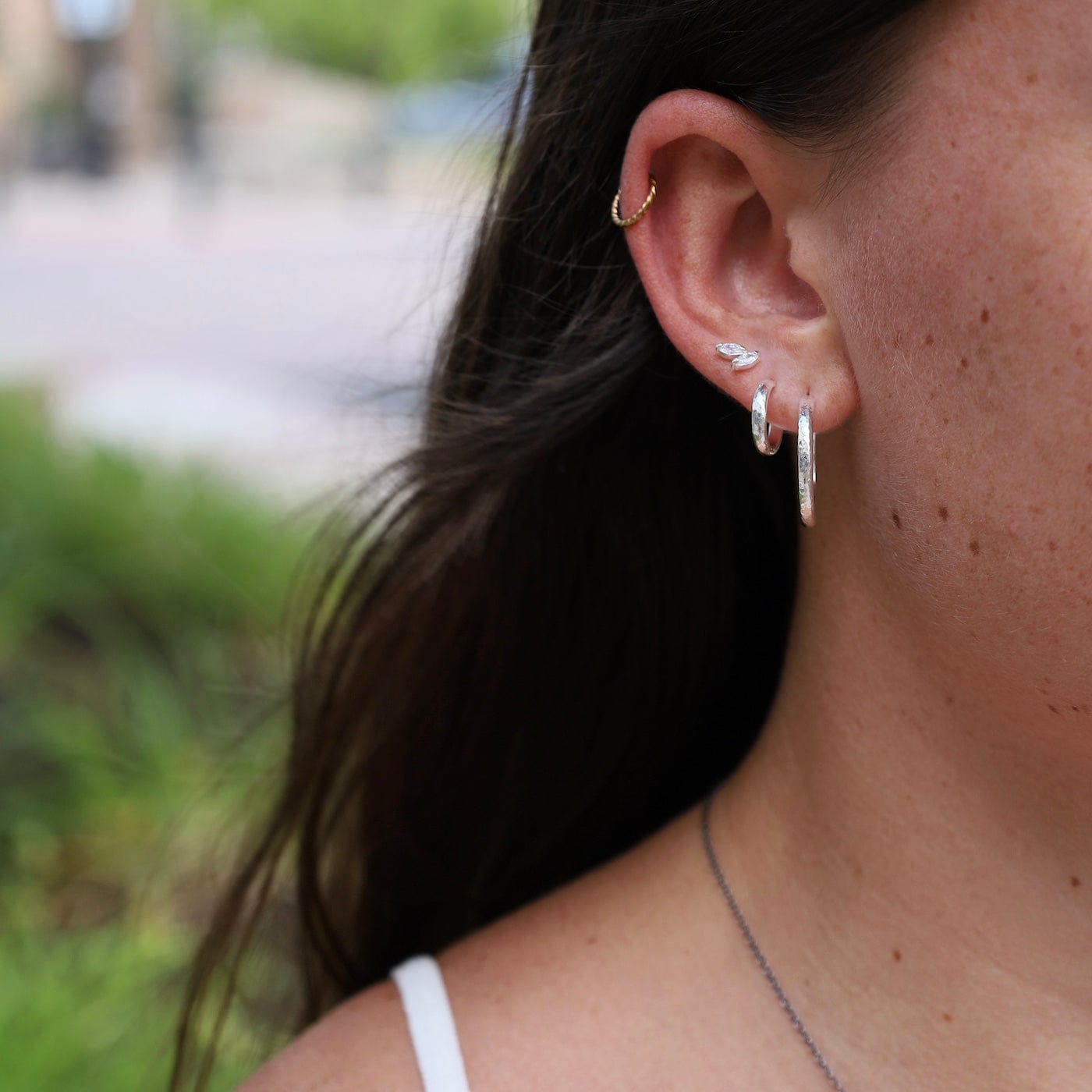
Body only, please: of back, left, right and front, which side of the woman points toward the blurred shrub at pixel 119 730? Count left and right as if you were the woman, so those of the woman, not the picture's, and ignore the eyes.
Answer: back

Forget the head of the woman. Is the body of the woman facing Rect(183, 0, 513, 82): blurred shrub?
no

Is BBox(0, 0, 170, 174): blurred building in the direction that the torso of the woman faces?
no

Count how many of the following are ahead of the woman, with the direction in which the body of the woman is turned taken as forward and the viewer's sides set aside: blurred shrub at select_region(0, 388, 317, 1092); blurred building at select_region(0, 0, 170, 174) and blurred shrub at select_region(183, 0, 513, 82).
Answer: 0

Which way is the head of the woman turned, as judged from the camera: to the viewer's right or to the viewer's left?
to the viewer's right

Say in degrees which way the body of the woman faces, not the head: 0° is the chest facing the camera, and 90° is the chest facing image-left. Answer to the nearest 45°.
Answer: approximately 315°
